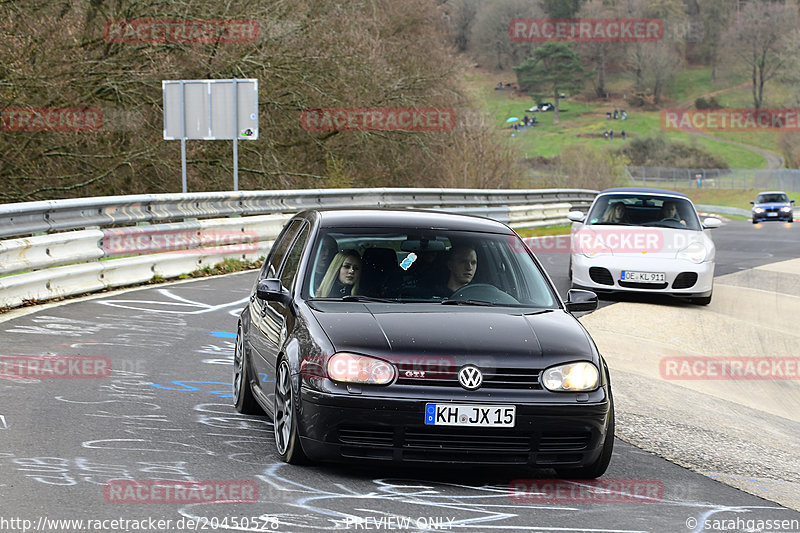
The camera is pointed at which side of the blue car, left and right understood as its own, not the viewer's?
front

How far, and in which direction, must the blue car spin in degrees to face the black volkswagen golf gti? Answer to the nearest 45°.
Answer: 0° — it already faces it

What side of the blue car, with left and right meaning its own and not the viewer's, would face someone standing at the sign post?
front

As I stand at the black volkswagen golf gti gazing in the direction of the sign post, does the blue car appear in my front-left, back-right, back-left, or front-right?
front-right

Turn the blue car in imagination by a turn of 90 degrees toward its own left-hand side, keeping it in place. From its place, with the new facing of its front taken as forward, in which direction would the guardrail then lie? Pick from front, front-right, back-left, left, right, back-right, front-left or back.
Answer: right
